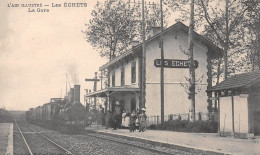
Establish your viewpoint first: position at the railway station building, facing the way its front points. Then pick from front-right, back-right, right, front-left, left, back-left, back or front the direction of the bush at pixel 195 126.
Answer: left

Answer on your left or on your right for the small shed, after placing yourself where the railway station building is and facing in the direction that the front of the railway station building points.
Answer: on your left

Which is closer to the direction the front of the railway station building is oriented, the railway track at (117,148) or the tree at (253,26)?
the railway track

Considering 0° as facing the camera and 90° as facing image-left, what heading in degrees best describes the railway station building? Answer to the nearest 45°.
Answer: approximately 90°

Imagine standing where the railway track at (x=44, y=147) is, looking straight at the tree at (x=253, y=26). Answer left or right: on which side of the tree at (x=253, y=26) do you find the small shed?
right

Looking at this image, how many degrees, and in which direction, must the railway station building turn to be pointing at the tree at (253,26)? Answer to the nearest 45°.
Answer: approximately 180°

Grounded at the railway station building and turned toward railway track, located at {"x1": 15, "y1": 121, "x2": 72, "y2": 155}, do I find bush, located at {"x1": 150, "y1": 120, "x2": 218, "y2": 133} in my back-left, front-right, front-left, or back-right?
front-left

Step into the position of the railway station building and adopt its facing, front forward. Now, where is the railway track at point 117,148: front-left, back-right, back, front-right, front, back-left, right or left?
left
